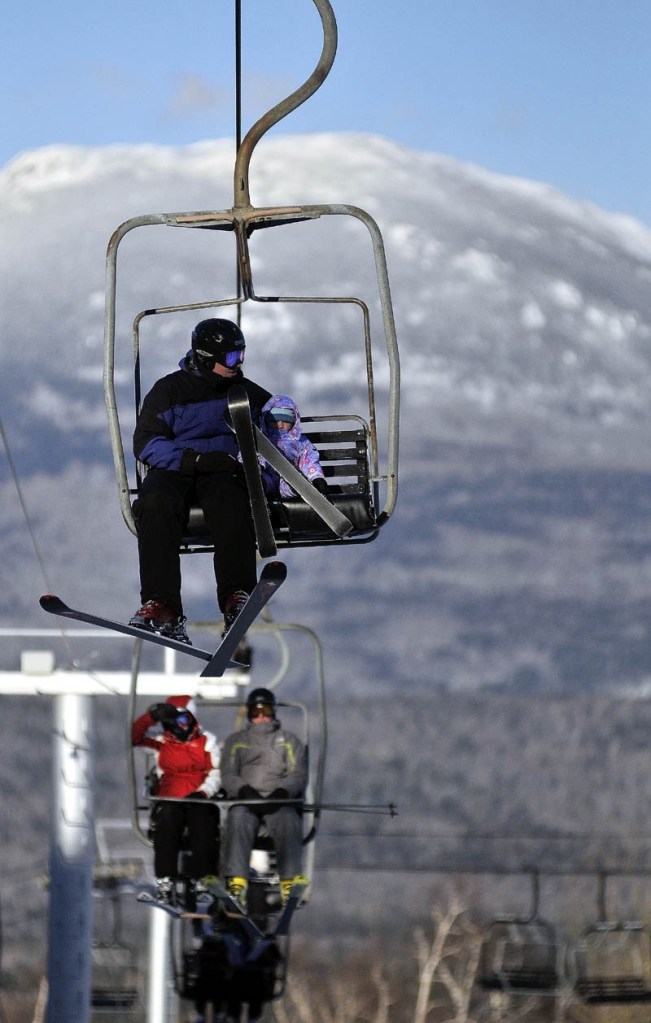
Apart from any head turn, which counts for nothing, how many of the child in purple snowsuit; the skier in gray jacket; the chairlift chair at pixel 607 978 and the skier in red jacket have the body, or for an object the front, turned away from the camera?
1

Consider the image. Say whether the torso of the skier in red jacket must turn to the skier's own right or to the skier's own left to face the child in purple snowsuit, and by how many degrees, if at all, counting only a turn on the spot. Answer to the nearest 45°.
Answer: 0° — they already face them

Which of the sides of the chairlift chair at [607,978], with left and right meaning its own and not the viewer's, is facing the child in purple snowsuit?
back

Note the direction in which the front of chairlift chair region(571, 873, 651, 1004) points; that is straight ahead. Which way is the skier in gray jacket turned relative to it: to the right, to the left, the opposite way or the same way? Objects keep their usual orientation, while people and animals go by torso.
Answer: the opposite way

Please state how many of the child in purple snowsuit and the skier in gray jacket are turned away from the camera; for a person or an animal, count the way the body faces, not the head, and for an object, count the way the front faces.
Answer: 0

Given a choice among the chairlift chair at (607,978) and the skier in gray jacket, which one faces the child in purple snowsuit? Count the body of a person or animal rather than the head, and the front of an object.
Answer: the skier in gray jacket

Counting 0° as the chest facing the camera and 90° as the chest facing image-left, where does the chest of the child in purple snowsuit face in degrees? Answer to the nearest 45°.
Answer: approximately 0°

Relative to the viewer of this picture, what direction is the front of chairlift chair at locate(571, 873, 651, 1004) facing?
facing away from the viewer

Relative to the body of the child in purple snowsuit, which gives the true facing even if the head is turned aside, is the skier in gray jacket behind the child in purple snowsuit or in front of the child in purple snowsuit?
behind
